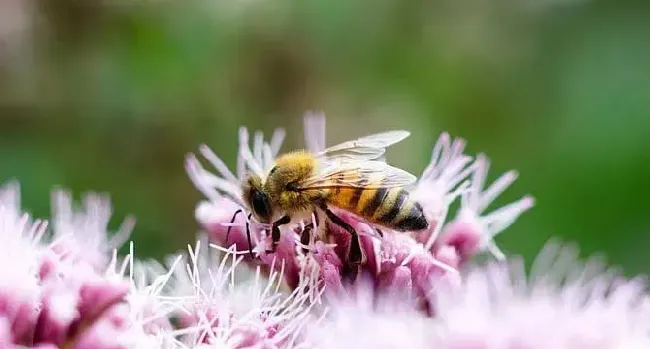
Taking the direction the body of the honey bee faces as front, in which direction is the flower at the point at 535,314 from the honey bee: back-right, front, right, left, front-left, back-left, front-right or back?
back-left

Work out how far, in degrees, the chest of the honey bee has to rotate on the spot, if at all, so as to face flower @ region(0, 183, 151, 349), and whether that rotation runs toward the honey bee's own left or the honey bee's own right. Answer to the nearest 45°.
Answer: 0° — it already faces it

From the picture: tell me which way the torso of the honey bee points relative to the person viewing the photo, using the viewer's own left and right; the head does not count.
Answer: facing to the left of the viewer

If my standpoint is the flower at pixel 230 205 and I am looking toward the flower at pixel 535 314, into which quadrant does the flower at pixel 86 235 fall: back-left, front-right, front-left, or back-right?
back-right
